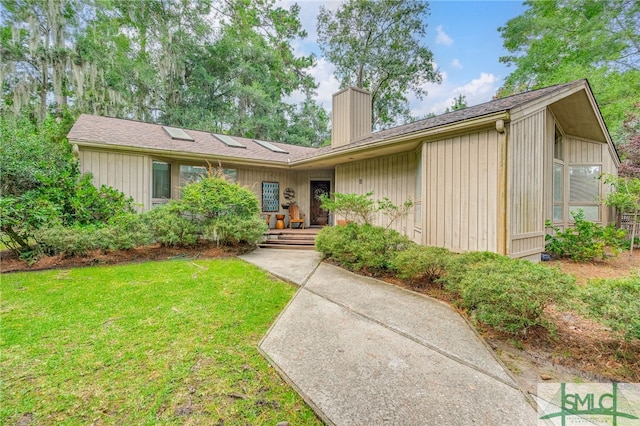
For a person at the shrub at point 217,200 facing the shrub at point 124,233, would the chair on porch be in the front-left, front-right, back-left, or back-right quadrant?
back-right

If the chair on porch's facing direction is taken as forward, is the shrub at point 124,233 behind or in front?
in front

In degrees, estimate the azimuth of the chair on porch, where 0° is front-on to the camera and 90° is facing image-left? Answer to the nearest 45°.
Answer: approximately 0°

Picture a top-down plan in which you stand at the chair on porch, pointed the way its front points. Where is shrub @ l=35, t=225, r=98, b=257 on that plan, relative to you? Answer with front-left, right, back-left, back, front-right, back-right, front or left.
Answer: front-right

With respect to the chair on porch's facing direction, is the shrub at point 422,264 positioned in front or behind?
in front

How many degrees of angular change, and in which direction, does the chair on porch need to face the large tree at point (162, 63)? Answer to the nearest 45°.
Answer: approximately 135° to its right

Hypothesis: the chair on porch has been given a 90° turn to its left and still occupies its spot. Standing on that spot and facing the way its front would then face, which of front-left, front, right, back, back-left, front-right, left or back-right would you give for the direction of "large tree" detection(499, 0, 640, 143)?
front

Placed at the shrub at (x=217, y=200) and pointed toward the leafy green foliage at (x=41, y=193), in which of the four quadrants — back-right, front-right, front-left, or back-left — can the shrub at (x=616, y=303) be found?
back-left

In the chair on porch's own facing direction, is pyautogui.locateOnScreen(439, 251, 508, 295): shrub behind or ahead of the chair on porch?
ahead

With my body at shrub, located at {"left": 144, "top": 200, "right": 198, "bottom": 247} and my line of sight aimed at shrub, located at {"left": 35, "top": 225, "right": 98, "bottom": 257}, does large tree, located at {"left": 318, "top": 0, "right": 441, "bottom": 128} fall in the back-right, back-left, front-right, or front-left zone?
back-right
